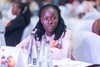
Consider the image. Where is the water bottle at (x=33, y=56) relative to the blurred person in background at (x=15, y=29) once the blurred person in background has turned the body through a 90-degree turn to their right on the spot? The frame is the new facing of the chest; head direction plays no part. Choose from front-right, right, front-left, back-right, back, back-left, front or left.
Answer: back

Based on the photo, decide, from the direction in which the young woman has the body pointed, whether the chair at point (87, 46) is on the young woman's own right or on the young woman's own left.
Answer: on the young woman's own left

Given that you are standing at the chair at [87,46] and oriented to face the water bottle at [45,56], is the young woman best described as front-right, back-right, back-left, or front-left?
front-right

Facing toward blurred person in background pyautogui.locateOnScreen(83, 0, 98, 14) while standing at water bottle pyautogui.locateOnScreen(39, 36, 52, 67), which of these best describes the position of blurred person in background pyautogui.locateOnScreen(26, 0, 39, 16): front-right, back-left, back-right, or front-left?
front-left

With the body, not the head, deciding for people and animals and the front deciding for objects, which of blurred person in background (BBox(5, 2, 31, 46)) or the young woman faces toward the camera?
the young woman

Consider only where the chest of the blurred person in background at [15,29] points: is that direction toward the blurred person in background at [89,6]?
no

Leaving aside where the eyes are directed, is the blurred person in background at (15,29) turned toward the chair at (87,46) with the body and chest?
no

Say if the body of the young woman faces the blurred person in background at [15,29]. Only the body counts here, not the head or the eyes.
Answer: no

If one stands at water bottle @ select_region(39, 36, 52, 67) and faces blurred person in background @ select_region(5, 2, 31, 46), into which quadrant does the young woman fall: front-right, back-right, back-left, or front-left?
front-right

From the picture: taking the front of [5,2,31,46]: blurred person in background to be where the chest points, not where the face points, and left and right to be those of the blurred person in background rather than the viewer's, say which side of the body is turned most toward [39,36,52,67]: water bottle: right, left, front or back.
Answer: left

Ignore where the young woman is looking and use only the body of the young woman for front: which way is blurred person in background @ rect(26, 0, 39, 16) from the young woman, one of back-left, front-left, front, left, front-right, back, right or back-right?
back

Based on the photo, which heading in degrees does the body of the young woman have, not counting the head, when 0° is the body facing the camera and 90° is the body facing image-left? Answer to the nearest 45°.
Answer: approximately 0°
